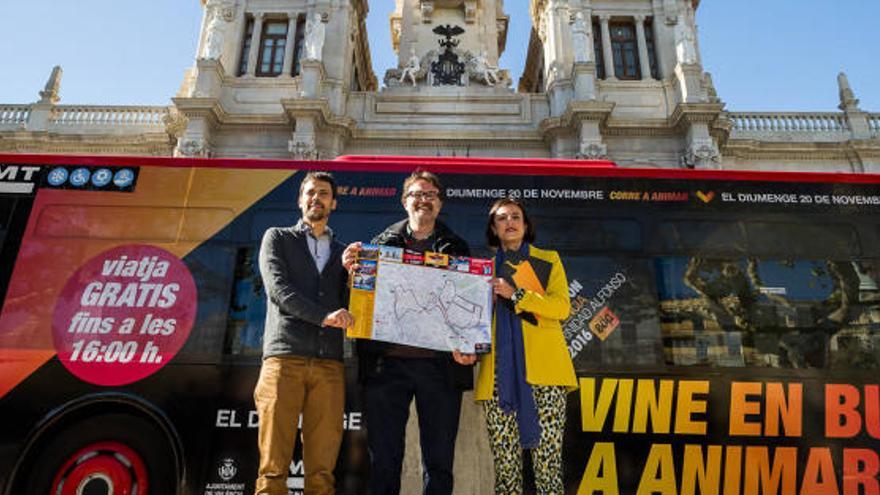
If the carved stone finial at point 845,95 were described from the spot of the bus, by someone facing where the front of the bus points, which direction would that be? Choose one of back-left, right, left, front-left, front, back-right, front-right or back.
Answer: back-right

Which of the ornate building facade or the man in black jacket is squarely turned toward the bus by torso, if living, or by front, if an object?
the ornate building facade

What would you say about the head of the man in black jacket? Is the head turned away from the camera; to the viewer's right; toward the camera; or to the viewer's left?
toward the camera

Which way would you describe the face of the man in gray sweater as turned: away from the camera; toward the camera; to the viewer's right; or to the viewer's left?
toward the camera

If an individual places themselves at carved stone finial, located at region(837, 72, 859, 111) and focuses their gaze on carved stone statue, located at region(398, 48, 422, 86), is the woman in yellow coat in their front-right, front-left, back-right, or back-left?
front-left

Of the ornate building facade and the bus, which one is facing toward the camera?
the ornate building facade

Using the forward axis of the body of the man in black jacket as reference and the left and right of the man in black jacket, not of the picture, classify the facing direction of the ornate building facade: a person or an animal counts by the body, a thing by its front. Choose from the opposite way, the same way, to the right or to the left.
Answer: the same way

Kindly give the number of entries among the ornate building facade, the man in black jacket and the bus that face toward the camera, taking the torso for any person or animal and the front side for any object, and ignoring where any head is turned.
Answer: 2

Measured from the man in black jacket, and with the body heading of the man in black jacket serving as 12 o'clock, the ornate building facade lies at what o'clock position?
The ornate building facade is roughly at 6 o'clock from the man in black jacket.

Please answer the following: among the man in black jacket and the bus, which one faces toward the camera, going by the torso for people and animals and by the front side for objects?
the man in black jacket

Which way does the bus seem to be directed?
to the viewer's left

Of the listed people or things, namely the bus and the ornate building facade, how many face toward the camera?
1

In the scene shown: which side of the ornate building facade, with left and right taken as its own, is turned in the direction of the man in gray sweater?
front

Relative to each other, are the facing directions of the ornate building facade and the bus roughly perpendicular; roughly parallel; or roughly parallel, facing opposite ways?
roughly perpendicular

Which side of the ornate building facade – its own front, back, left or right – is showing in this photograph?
front

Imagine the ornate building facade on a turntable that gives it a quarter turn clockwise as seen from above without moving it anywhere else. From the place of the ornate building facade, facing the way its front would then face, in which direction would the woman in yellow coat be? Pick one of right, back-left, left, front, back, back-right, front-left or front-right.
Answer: left

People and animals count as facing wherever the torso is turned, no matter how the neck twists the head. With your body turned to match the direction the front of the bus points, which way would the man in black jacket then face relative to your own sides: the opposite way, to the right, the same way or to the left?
to the left

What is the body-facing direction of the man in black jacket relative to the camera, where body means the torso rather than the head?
toward the camera

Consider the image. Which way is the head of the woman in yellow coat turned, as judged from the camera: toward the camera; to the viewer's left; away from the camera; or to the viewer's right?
toward the camera

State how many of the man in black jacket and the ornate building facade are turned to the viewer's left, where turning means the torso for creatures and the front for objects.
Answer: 0
